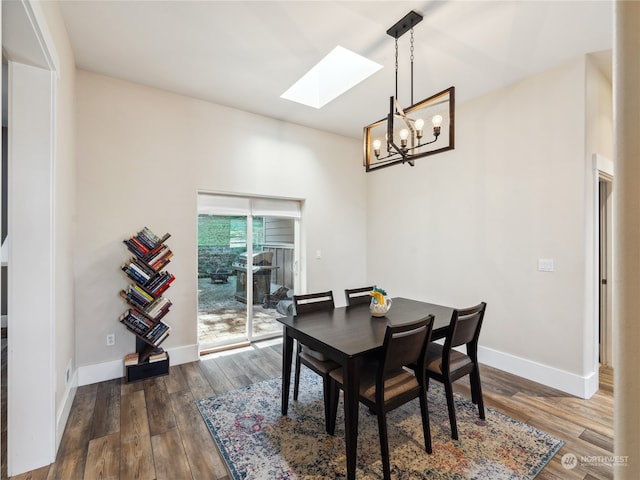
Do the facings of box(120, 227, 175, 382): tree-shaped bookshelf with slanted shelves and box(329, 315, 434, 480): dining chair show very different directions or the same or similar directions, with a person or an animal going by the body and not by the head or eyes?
very different directions

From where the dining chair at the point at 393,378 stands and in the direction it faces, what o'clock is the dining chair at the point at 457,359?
the dining chair at the point at 457,359 is roughly at 3 o'clock from the dining chair at the point at 393,378.

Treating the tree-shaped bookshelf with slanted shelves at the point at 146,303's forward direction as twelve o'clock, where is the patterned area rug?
The patterned area rug is roughly at 11 o'clock from the tree-shaped bookshelf with slanted shelves.

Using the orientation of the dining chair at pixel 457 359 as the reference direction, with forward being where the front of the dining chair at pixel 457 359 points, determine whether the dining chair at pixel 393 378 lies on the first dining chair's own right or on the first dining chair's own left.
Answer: on the first dining chair's own left

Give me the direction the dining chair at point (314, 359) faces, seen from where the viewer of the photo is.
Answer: facing the viewer and to the right of the viewer

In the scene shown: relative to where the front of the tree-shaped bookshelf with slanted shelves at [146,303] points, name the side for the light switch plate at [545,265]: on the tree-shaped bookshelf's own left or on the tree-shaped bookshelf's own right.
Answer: on the tree-shaped bookshelf's own left

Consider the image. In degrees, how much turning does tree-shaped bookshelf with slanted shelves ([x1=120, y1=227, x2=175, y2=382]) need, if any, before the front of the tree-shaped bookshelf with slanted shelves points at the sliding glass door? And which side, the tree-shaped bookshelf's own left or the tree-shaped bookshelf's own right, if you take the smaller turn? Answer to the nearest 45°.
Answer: approximately 135° to the tree-shaped bookshelf's own left

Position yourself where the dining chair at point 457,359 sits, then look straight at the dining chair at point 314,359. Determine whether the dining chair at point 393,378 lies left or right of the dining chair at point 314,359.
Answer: left

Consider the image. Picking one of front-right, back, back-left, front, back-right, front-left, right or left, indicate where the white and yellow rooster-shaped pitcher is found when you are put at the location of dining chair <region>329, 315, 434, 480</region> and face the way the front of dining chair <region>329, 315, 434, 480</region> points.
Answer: front-right

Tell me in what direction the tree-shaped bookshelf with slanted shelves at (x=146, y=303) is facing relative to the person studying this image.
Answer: facing the viewer

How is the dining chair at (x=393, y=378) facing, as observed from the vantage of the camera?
facing away from the viewer and to the left of the viewer

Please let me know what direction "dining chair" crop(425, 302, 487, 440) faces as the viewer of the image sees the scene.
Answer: facing away from the viewer and to the left of the viewer

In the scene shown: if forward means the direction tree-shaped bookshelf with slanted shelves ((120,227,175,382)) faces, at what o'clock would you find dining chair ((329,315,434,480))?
The dining chair is roughly at 11 o'clock from the tree-shaped bookshelf with slanted shelves.

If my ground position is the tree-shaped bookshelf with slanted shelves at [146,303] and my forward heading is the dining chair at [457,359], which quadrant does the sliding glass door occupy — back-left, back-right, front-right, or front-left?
front-left

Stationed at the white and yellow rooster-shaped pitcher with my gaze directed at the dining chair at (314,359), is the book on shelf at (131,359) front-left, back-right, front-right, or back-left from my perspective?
front-right

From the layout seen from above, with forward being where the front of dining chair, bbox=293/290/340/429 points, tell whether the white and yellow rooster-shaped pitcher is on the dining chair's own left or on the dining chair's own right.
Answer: on the dining chair's own left

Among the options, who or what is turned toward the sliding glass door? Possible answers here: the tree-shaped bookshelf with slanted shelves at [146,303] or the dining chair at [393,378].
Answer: the dining chair
